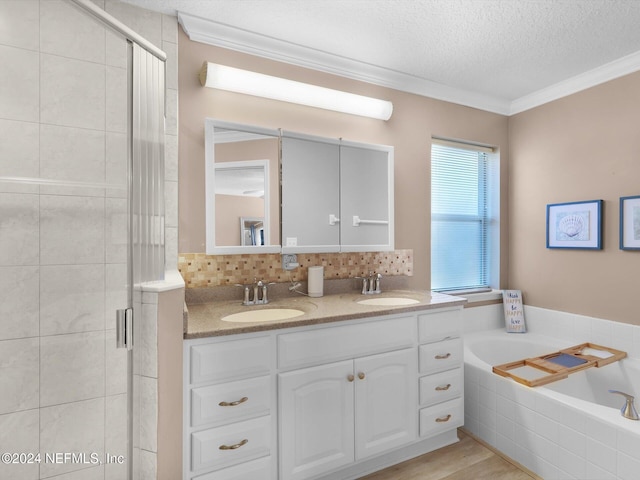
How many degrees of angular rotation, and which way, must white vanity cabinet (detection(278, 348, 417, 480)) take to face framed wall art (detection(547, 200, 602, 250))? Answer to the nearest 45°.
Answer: approximately 90° to its left

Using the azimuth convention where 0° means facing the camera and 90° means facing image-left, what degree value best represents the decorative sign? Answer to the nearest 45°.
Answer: approximately 0°

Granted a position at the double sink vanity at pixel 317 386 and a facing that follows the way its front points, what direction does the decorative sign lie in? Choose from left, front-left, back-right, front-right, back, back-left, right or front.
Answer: left

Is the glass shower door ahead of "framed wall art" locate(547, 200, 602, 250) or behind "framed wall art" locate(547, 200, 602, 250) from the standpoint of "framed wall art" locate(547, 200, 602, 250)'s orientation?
ahead

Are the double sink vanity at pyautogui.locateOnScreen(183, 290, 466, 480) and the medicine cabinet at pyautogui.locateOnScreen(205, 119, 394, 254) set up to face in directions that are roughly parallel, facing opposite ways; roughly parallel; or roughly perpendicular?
roughly parallel

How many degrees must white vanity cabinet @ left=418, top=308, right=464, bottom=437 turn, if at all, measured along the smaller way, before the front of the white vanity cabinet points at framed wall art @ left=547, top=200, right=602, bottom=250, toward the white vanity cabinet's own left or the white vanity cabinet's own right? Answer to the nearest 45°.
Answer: approximately 90° to the white vanity cabinet's own left

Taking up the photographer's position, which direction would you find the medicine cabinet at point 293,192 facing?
facing the viewer and to the right of the viewer

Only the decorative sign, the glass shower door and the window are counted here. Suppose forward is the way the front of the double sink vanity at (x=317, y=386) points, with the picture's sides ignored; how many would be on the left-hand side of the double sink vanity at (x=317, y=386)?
2

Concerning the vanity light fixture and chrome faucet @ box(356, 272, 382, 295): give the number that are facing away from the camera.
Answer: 0

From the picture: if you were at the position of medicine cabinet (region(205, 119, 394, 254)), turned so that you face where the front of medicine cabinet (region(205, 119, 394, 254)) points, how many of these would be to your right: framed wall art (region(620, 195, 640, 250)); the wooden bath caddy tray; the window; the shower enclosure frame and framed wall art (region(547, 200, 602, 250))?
1

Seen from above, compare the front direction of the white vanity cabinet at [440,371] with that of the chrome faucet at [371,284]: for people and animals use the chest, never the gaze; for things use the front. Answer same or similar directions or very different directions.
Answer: same or similar directions

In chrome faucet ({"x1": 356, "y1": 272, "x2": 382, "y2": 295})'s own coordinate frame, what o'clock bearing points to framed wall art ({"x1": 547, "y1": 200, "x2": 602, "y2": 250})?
The framed wall art is roughly at 10 o'clock from the chrome faucet.

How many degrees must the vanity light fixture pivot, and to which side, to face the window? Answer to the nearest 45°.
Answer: approximately 90° to its left
